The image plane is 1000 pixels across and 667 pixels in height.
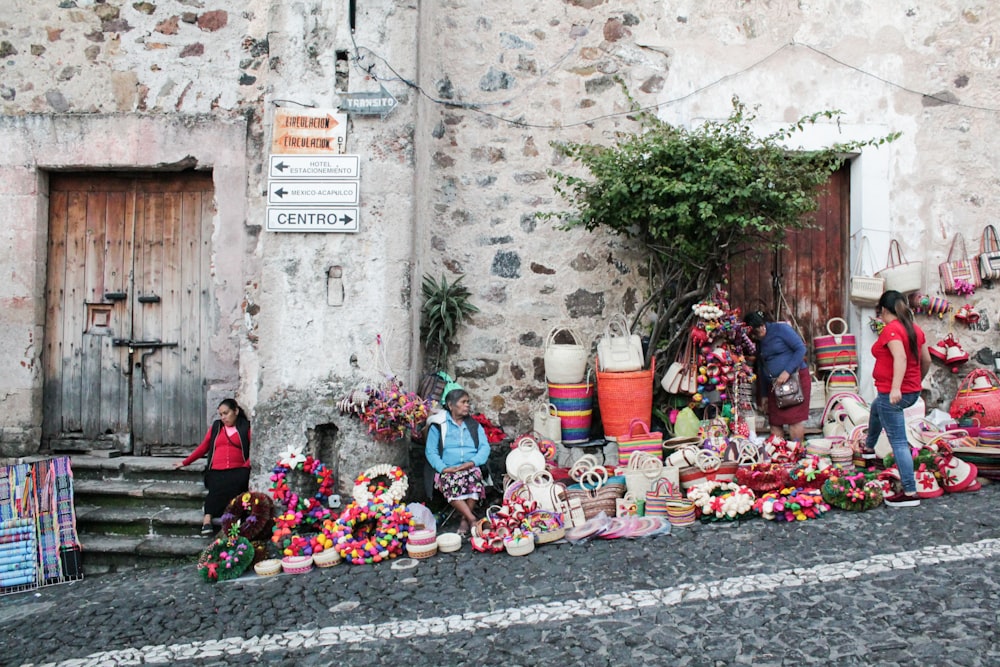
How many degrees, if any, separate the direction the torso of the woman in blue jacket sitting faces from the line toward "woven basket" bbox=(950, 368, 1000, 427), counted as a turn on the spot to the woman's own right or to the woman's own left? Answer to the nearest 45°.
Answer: approximately 90° to the woman's own left

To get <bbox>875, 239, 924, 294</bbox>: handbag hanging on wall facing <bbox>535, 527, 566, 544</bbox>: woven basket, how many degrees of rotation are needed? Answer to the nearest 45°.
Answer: approximately 45° to its right

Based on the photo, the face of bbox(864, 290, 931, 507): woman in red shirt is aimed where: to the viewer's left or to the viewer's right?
to the viewer's left

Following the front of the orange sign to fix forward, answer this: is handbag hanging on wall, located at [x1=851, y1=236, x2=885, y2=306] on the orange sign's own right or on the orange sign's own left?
on the orange sign's own left

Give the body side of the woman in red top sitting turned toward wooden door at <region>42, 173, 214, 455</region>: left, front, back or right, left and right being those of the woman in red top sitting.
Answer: right

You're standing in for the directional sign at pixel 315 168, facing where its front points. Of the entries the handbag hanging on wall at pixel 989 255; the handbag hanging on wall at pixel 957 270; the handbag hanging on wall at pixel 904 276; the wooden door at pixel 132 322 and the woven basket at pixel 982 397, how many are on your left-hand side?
4

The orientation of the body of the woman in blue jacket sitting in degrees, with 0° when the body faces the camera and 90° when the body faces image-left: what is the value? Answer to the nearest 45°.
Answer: approximately 0°

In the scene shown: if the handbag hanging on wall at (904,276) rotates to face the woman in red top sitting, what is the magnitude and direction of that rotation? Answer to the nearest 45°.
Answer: approximately 45° to its right

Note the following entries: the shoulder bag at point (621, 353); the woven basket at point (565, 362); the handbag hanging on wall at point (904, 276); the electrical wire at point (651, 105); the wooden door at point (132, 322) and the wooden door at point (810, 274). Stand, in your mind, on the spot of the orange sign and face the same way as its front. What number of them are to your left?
5

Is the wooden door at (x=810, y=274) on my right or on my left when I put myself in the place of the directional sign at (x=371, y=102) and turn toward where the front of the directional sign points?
on my left

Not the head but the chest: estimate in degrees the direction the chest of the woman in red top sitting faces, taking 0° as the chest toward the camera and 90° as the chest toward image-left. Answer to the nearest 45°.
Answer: approximately 45°
